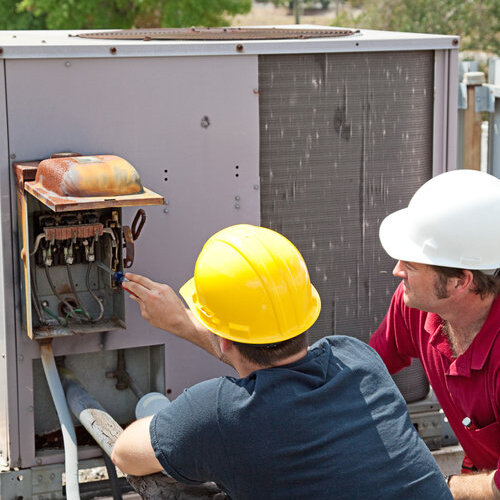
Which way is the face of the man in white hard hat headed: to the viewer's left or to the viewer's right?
to the viewer's left

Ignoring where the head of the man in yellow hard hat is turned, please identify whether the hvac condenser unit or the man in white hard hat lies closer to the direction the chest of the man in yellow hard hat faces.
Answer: the hvac condenser unit

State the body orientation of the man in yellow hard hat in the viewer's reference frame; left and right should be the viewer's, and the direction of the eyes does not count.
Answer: facing away from the viewer and to the left of the viewer

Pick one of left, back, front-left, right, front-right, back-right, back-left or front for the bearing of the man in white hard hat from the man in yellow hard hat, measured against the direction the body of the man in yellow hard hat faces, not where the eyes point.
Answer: right

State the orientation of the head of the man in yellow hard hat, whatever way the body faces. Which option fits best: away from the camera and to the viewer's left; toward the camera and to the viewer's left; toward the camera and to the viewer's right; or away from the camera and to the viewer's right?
away from the camera and to the viewer's left

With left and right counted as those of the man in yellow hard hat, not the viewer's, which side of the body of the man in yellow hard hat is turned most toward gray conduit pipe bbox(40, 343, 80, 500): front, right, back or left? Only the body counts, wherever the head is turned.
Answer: front

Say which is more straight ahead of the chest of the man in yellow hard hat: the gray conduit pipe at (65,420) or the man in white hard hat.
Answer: the gray conduit pipe

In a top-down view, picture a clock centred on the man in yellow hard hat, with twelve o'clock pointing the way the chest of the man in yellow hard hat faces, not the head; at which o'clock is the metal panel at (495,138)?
The metal panel is roughly at 2 o'clock from the man in yellow hard hat.

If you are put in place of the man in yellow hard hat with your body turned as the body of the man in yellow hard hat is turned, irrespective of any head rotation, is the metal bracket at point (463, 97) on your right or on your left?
on your right

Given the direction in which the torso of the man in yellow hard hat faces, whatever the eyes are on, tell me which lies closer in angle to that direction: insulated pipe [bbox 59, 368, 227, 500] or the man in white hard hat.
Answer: the insulated pipe

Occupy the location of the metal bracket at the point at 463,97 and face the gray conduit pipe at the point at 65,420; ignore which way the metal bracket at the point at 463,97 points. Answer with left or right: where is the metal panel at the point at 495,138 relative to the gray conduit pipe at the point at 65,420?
left
